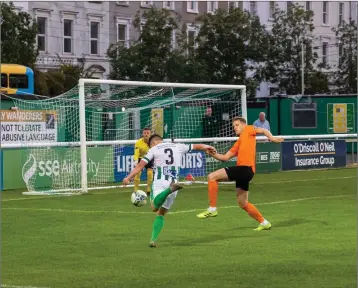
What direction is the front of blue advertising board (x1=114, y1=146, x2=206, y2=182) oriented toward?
toward the camera

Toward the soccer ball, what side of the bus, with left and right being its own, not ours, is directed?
left

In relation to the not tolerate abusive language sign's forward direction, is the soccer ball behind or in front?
in front

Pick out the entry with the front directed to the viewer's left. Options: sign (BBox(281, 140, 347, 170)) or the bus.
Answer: the bus

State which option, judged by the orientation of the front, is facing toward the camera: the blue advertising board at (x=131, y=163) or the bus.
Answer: the blue advertising board

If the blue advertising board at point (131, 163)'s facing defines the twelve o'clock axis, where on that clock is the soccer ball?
The soccer ball is roughly at 12 o'clock from the blue advertising board.

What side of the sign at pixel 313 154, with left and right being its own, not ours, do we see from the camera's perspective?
front

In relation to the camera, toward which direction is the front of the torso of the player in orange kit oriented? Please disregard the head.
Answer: to the viewer's left

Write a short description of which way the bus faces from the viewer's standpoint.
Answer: facing to the left of the viewer

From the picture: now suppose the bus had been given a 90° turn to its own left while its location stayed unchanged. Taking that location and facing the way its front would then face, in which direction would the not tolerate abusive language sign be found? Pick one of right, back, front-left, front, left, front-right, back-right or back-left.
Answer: front

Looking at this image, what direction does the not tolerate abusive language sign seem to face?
toward the camera

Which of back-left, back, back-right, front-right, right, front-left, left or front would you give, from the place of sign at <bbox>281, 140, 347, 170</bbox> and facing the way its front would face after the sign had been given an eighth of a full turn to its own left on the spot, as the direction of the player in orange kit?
front-right

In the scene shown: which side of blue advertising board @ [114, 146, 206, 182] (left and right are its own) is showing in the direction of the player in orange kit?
front
